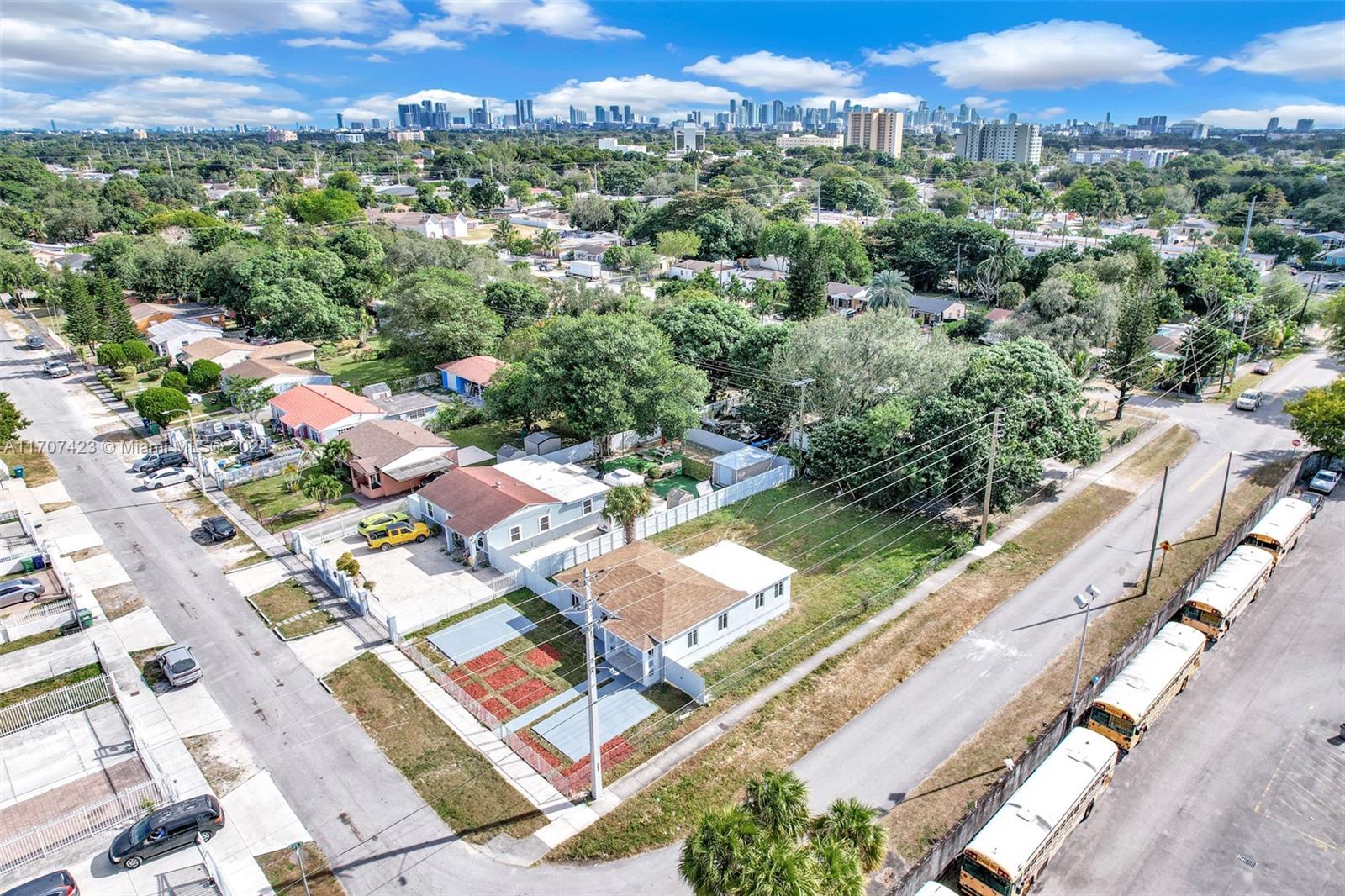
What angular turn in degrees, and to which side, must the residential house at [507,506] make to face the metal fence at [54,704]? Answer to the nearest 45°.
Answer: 0° — it already faces it

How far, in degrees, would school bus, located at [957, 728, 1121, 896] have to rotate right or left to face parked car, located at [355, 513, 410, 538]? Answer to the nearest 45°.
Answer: approximately 45° to its right

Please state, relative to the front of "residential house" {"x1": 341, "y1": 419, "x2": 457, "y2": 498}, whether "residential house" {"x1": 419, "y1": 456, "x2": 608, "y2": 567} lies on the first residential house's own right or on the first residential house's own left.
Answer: on the first residential house's own left

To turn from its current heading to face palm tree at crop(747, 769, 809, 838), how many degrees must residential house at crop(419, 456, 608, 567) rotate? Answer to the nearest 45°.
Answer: approximately 45° to its left

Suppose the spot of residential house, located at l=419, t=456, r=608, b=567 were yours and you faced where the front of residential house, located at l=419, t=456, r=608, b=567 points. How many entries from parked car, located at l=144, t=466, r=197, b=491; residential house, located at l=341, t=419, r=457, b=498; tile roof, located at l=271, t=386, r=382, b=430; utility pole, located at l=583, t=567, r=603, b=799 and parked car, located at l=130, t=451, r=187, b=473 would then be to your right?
4

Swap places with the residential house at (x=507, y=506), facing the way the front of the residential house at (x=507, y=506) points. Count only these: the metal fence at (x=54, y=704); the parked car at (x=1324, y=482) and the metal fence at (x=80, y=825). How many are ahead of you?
2

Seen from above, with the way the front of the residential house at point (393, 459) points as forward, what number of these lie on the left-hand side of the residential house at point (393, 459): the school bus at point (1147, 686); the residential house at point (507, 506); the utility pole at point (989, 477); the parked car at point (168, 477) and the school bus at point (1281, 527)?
4

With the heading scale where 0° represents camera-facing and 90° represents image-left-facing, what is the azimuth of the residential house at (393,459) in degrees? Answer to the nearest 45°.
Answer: approximately 45°

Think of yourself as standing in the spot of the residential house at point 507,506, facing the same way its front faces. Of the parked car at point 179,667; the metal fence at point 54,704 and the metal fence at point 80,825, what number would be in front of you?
3

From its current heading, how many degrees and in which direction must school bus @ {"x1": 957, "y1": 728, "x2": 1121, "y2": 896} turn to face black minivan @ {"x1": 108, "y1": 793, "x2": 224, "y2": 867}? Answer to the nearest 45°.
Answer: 0° — it already faces it

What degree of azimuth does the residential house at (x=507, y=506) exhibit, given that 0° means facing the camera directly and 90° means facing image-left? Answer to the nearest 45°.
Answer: approximately 45°

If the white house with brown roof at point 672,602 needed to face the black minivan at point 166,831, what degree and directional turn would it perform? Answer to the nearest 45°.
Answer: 0° — it already faces it
